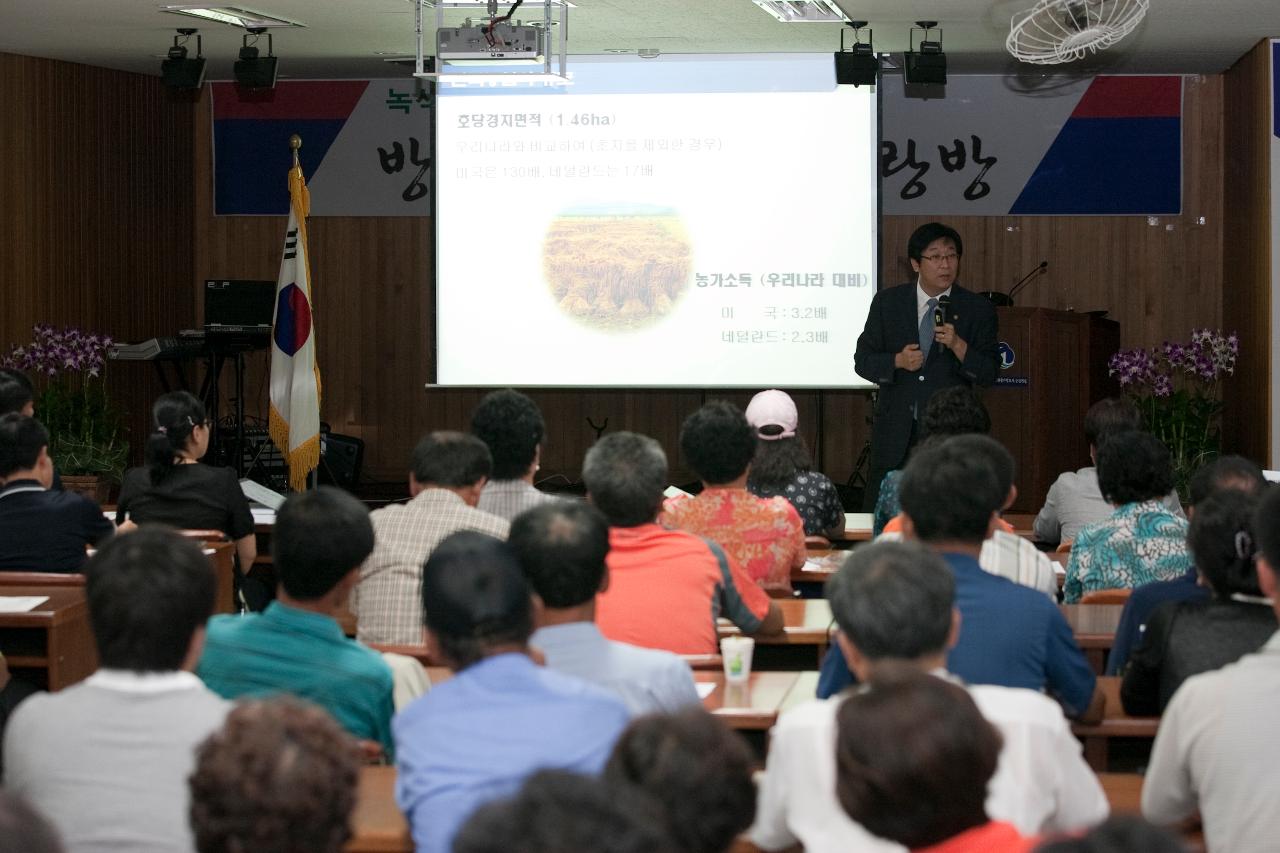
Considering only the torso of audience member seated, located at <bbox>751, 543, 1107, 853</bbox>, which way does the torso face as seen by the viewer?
away from the camera

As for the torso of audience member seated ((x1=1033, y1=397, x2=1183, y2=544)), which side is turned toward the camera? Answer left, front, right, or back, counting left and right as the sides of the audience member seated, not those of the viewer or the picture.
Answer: back

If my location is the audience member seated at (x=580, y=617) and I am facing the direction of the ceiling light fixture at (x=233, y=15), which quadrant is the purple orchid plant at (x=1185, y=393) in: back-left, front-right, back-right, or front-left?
front-right

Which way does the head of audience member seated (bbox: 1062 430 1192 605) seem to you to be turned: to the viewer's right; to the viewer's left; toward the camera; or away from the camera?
away from the camera

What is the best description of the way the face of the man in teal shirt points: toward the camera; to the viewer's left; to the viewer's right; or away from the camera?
away from the camera

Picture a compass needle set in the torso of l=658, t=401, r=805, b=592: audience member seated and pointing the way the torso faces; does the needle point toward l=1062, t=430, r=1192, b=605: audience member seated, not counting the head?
no

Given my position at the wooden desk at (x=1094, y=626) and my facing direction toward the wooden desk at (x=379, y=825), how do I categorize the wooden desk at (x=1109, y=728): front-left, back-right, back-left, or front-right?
front-left

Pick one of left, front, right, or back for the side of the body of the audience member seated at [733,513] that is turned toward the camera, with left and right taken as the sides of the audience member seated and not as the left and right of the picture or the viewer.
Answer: back

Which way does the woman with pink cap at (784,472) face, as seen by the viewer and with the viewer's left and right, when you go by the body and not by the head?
facing away from the viewer

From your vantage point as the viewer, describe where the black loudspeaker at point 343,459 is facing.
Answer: facing the viewer and to the right of the viewer

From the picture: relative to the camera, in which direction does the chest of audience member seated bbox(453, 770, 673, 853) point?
away from the camera

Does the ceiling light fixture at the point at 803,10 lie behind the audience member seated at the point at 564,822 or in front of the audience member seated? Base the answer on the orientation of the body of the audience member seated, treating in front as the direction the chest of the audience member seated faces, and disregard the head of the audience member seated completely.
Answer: in front

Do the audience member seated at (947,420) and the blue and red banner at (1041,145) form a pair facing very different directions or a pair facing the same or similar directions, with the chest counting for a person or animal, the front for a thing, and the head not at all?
very different directions

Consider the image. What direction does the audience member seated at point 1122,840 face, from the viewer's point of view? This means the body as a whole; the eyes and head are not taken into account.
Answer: away from the camera

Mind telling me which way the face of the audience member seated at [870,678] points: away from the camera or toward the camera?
away from the camera

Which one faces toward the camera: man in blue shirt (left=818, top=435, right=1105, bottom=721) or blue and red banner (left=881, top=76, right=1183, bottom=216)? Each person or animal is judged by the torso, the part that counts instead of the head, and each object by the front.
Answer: the blue and red banner

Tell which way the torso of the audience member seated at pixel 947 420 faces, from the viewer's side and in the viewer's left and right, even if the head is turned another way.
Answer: facing away from the viewer

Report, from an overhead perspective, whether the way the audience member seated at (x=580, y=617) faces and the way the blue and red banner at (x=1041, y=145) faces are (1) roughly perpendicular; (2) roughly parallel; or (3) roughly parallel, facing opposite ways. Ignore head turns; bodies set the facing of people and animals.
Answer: roughly parallel, facing opposite ways

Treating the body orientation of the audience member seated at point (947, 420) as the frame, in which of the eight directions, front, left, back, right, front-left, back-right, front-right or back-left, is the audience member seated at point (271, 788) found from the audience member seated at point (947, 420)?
back
